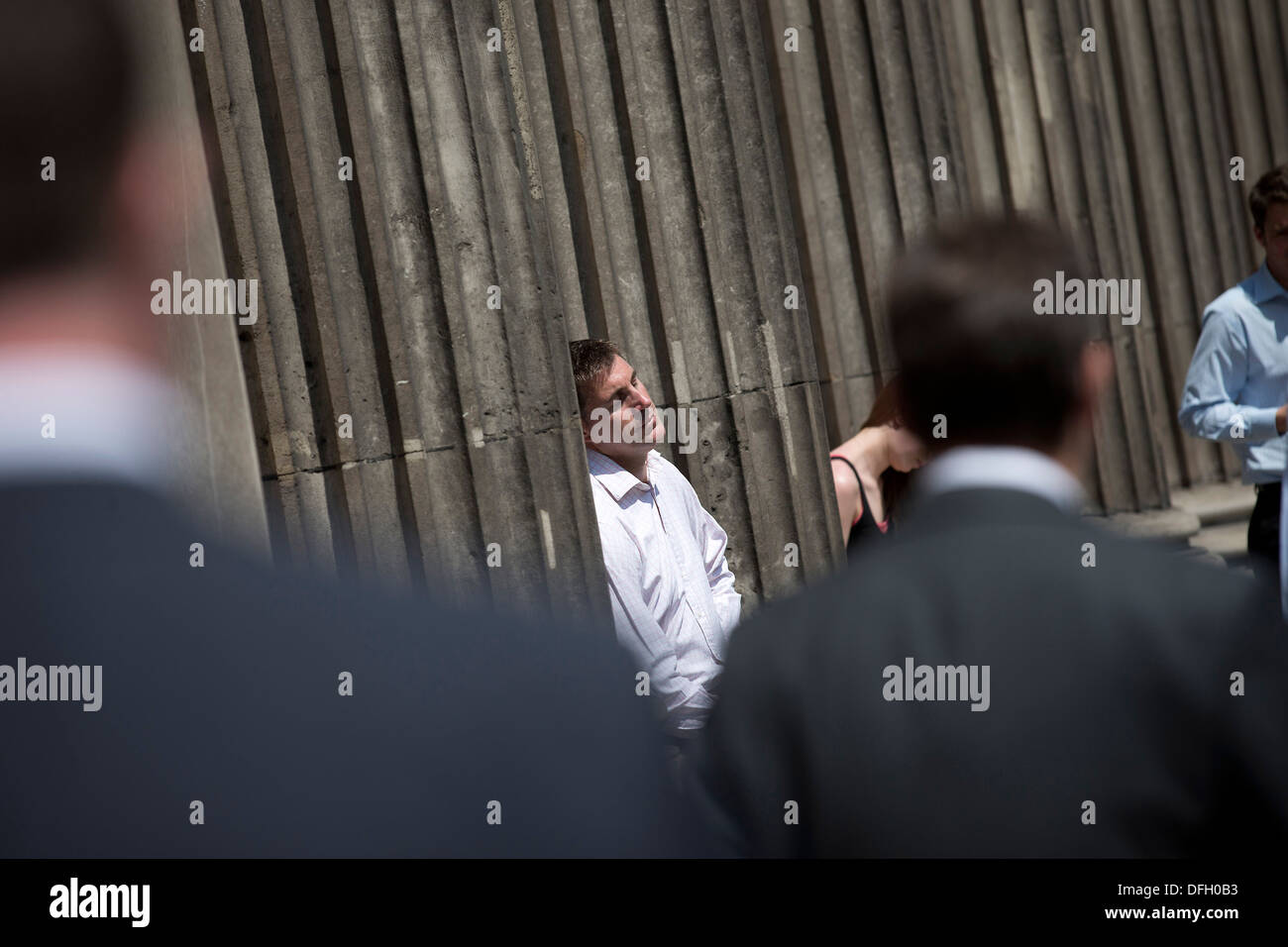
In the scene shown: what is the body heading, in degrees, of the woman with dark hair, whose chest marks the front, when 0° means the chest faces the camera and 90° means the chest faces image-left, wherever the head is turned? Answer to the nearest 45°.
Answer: approximately 315°

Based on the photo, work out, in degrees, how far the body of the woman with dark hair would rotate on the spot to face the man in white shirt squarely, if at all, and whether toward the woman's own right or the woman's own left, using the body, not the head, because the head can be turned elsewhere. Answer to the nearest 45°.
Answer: approximately 90° to the woman's own right

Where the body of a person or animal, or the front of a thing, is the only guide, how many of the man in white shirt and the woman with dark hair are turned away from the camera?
0

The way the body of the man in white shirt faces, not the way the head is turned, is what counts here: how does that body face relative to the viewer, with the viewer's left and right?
facing the viewer and to the right of the viewer

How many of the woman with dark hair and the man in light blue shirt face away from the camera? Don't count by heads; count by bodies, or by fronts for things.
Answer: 0

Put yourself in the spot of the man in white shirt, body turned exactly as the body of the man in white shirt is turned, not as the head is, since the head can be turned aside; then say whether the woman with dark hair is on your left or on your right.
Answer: on your left

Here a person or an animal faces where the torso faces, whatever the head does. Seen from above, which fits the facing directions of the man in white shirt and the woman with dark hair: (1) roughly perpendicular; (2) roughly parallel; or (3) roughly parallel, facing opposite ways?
roughly parallel

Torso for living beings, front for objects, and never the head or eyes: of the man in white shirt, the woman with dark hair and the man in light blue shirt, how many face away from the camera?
0
